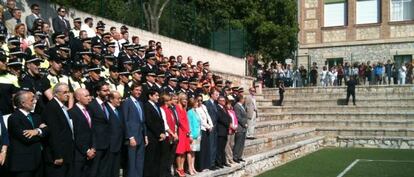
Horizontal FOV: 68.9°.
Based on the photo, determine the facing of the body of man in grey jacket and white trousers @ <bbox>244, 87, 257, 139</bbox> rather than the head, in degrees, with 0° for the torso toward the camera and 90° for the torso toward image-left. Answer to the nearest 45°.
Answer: approximately 315°

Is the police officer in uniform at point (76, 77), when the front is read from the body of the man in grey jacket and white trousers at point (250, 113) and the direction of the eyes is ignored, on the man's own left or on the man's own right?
on the man's own right

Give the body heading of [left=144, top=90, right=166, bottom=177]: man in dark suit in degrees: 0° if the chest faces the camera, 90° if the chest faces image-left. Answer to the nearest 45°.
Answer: approximately 315°

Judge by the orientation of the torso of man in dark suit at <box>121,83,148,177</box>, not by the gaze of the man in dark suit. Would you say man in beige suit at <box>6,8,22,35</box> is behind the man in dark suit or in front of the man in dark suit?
behind

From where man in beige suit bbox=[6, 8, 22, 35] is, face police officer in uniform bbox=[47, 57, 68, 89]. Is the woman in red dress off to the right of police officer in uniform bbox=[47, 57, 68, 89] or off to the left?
left

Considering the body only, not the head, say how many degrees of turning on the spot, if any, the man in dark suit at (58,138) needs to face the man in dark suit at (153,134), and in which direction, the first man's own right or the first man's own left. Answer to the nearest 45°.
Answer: approximately 90° to the first man's own left
